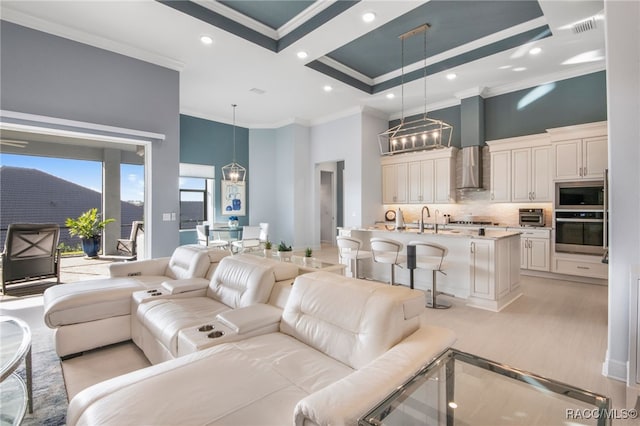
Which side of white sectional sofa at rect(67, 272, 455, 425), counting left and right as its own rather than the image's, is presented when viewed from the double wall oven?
back

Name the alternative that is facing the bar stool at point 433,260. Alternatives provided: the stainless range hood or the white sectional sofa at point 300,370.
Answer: the stainless range hood

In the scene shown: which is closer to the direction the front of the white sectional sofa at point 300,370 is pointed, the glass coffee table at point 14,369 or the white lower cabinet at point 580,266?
the glass coffee table

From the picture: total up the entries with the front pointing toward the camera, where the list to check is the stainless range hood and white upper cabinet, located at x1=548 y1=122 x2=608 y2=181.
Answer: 2

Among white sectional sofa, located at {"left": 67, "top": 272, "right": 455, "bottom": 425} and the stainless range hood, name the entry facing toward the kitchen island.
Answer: the stainless range hood

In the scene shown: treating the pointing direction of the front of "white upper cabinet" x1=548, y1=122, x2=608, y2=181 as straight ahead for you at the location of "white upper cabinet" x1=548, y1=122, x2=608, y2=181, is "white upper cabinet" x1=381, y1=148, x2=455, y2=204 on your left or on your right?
on your right

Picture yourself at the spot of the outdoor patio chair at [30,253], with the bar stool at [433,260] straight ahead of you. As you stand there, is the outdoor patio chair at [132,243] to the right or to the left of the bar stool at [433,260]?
left

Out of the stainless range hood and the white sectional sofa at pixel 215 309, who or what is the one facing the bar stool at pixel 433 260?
the stainless range hood
